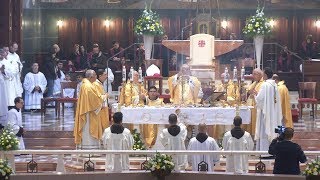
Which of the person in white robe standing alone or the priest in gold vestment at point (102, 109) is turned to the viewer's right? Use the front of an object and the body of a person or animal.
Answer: the priest in gold vestment

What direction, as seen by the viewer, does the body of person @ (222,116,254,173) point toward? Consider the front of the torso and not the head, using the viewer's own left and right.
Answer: facing away from the viewer

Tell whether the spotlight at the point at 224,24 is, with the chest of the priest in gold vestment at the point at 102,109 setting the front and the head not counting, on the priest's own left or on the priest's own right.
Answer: on the priest's own left

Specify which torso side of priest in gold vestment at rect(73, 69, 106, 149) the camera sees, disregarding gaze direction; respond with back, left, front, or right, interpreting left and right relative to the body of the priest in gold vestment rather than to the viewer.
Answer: right

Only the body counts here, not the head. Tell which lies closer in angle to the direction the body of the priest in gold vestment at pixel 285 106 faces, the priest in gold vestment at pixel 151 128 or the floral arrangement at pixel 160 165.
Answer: the priest in gold vestment

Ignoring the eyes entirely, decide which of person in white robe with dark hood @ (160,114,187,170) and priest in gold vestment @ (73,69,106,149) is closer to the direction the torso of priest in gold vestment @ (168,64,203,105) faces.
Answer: the person in white robe with dark hood

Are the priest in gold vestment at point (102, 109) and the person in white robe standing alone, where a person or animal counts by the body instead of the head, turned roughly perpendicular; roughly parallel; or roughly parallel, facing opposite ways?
roughly perpendicular

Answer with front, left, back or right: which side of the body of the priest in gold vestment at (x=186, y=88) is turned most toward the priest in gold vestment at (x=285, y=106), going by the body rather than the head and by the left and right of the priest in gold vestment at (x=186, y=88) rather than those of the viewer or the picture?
left

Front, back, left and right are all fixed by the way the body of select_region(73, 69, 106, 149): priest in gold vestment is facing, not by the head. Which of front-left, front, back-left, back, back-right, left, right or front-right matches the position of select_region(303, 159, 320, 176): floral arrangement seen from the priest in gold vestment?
front-right

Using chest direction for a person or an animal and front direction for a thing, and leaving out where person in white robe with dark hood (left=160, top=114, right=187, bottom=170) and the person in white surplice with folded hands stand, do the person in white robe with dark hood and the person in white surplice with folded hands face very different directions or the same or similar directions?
very different directions

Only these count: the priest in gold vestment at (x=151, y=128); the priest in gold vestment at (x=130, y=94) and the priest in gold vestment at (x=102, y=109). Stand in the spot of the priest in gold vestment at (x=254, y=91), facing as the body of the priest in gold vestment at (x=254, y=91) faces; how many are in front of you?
3

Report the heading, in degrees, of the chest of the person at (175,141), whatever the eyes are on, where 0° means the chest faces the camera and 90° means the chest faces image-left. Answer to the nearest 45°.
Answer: approximately 180°

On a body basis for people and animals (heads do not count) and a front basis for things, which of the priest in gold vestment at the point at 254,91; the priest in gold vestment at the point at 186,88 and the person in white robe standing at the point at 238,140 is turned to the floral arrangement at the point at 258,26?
the person in white robe standing
